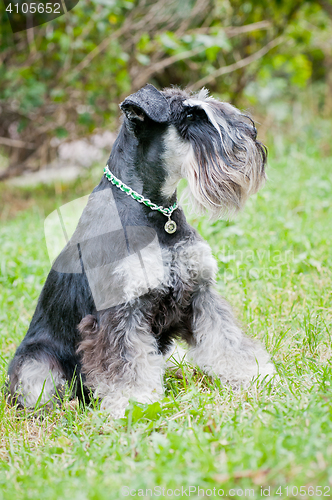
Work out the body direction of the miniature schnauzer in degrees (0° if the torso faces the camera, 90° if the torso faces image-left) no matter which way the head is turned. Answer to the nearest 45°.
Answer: approximately 315°
